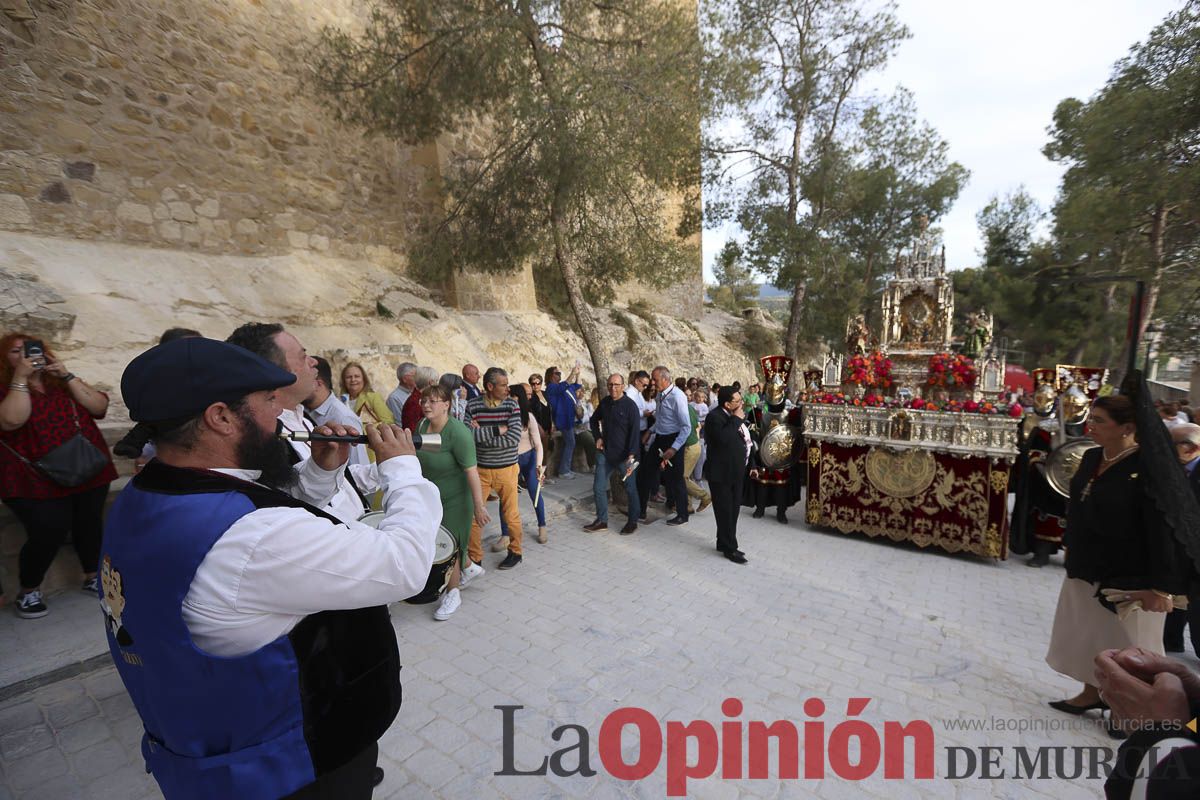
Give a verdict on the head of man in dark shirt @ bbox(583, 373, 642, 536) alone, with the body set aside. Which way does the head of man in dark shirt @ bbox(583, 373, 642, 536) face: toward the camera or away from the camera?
toward the camera

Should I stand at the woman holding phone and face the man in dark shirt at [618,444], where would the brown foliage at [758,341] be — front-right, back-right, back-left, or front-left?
front-left

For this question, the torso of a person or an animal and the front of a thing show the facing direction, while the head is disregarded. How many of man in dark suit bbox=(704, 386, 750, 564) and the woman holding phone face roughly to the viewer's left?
0

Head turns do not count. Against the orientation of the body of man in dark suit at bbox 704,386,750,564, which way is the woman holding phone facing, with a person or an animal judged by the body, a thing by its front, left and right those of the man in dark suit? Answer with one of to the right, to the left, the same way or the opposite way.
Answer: the same way

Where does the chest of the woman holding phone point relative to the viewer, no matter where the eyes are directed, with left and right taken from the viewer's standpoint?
facing the viewer and to the right of the viewer

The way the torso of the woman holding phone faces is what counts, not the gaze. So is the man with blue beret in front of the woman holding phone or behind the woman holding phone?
in front

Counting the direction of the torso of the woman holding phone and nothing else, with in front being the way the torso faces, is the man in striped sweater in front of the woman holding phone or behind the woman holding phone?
in front

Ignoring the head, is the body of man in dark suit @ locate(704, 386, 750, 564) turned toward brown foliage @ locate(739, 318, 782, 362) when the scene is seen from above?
no

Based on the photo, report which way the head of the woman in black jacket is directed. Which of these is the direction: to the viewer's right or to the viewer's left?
to the viewer's left

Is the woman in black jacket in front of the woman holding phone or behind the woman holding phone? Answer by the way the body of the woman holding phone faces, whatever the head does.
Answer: in front
